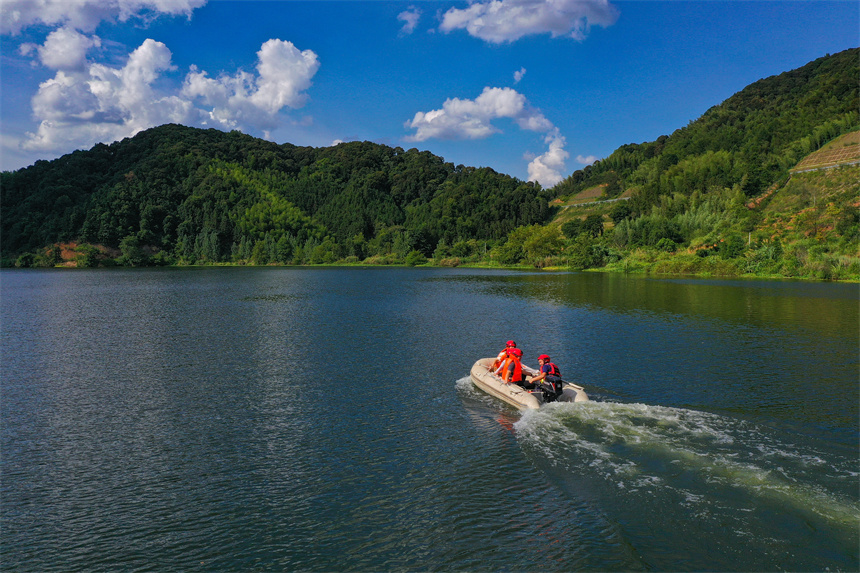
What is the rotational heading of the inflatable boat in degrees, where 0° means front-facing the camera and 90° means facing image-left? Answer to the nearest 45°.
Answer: approximately 135°
